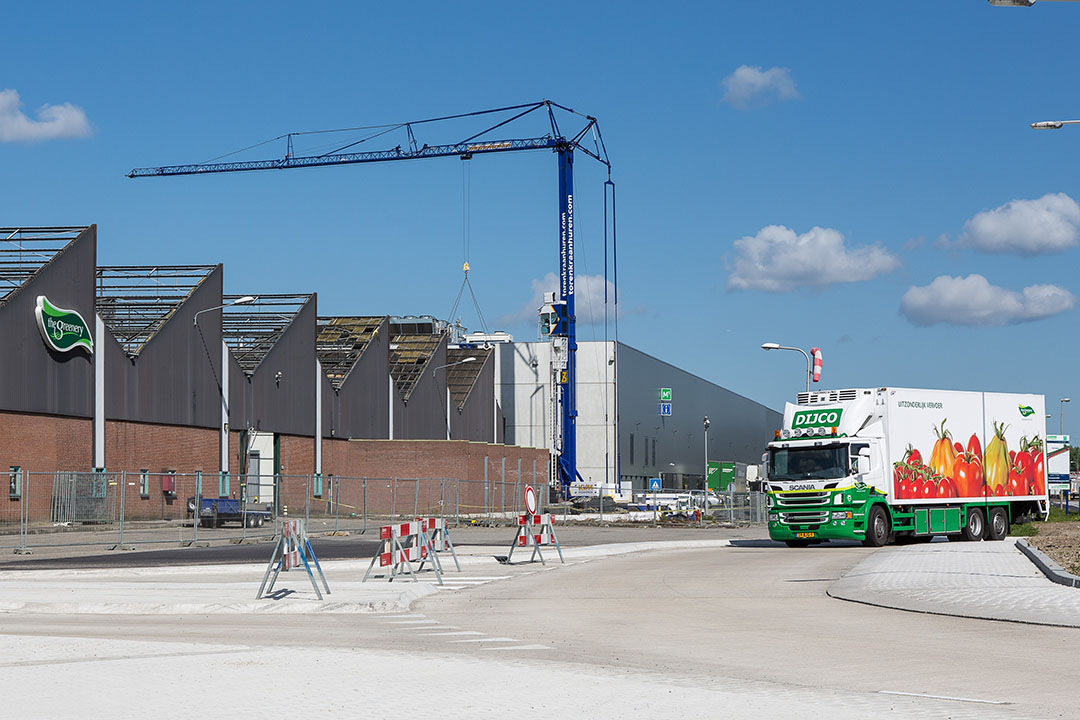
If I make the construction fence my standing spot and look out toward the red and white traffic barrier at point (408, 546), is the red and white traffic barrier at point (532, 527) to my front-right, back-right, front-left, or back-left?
front-left

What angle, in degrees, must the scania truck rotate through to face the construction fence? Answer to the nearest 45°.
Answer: approximately 45° to its right

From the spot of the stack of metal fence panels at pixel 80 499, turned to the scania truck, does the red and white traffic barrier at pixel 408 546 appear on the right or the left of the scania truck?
right

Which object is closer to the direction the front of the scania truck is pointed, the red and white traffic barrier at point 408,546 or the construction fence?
the red and white traffic barrier

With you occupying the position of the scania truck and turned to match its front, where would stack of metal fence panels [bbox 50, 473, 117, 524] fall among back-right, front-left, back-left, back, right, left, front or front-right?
front-right

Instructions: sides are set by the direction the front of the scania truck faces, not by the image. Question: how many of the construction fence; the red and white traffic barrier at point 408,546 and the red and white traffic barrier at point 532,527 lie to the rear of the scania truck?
0

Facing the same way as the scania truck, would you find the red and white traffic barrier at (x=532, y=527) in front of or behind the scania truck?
in front

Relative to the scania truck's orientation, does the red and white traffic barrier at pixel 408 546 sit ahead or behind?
ahead

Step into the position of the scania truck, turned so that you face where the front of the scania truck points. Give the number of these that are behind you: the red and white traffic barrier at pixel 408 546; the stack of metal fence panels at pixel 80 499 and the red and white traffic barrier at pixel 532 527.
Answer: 0
